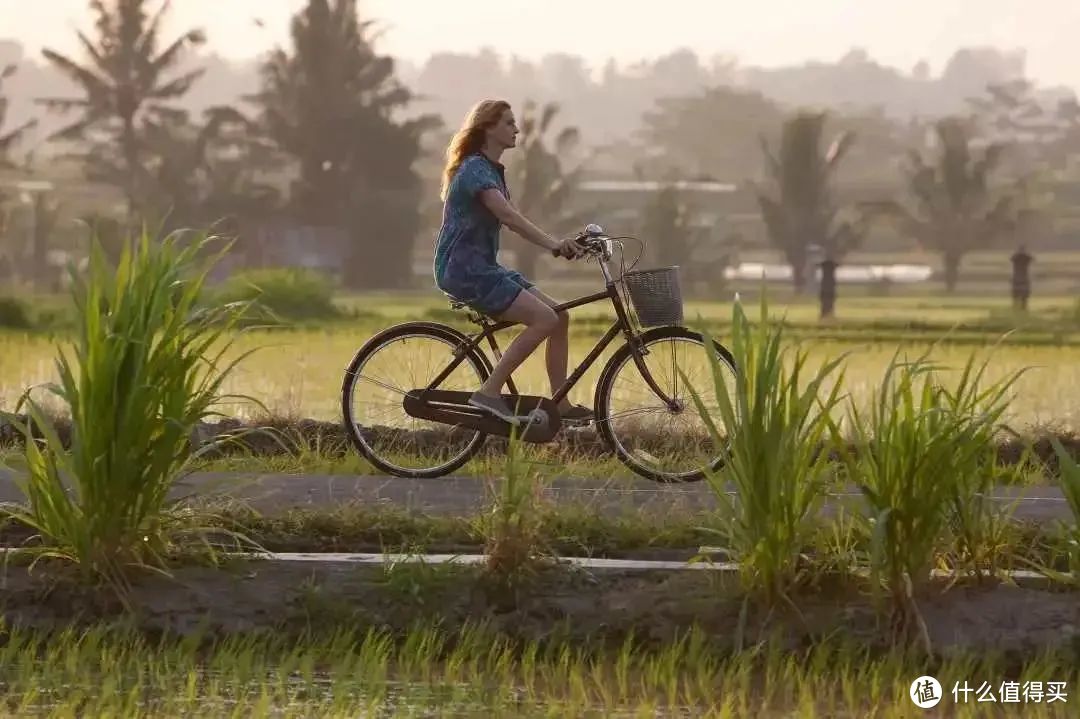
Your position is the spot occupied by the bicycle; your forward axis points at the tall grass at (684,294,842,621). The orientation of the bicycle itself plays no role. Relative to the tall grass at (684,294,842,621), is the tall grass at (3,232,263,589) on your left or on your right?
right

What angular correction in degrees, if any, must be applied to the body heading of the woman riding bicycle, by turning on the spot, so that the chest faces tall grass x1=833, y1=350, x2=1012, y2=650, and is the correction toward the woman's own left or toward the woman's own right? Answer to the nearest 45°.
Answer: approximately 45° to the woman's own right

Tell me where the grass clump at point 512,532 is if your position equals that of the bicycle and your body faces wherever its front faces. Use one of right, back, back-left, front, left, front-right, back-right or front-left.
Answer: right

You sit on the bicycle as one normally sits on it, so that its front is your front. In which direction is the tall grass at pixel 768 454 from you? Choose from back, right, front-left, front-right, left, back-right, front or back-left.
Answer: right

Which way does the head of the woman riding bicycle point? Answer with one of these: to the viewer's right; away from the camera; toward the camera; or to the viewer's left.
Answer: to the viewer's right

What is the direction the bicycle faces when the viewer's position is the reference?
facing to the right of the viewer

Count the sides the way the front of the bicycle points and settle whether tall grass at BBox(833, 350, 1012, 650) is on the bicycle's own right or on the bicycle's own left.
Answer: on the bicycle's own right

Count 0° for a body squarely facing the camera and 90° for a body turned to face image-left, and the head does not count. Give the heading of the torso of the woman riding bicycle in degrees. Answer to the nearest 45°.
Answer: approximately 270°

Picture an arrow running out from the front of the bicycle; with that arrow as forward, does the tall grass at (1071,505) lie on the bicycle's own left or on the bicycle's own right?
on the bicycle's own right
